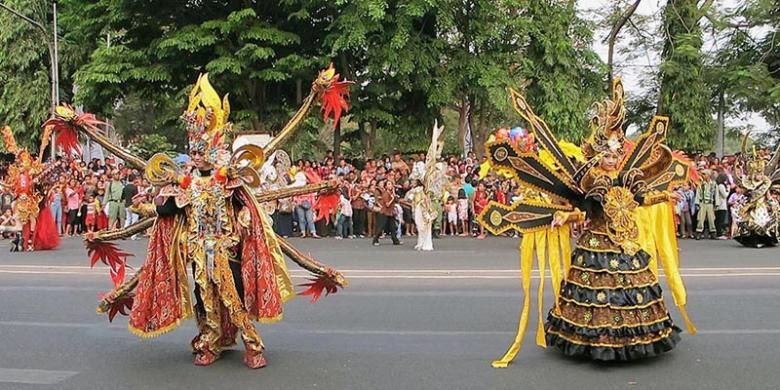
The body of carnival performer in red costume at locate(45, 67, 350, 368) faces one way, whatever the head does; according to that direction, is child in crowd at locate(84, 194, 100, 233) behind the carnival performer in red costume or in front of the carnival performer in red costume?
behind

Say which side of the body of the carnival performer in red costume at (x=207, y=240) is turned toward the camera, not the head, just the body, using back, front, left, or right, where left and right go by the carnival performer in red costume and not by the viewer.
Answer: front

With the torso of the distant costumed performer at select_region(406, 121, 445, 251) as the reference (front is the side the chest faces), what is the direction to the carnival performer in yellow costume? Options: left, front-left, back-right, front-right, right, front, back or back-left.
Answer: left

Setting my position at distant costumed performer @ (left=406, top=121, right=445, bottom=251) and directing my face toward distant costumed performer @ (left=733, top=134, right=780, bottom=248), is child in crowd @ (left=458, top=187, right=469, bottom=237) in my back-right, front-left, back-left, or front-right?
front-left

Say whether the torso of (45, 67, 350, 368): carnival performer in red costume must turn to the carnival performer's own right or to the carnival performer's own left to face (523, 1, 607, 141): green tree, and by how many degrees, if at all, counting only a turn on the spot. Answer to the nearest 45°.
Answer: approximately 135° to the carnival performer's own left

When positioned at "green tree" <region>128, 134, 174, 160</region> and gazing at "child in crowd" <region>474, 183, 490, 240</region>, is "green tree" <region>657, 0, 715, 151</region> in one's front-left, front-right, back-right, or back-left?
front-left

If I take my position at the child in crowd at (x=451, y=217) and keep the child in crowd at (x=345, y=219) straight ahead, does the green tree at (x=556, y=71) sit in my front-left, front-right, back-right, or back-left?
back-right

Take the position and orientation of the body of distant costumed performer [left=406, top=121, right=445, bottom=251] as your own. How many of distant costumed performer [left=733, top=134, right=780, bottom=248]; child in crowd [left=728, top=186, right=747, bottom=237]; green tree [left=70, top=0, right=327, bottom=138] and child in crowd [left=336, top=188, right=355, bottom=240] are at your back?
2

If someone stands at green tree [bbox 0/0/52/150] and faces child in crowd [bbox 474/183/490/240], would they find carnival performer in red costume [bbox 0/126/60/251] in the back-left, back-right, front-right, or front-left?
front-right

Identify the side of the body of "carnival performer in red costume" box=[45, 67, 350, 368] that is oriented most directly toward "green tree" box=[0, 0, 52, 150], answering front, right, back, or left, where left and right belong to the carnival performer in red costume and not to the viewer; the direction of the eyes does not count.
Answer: back
